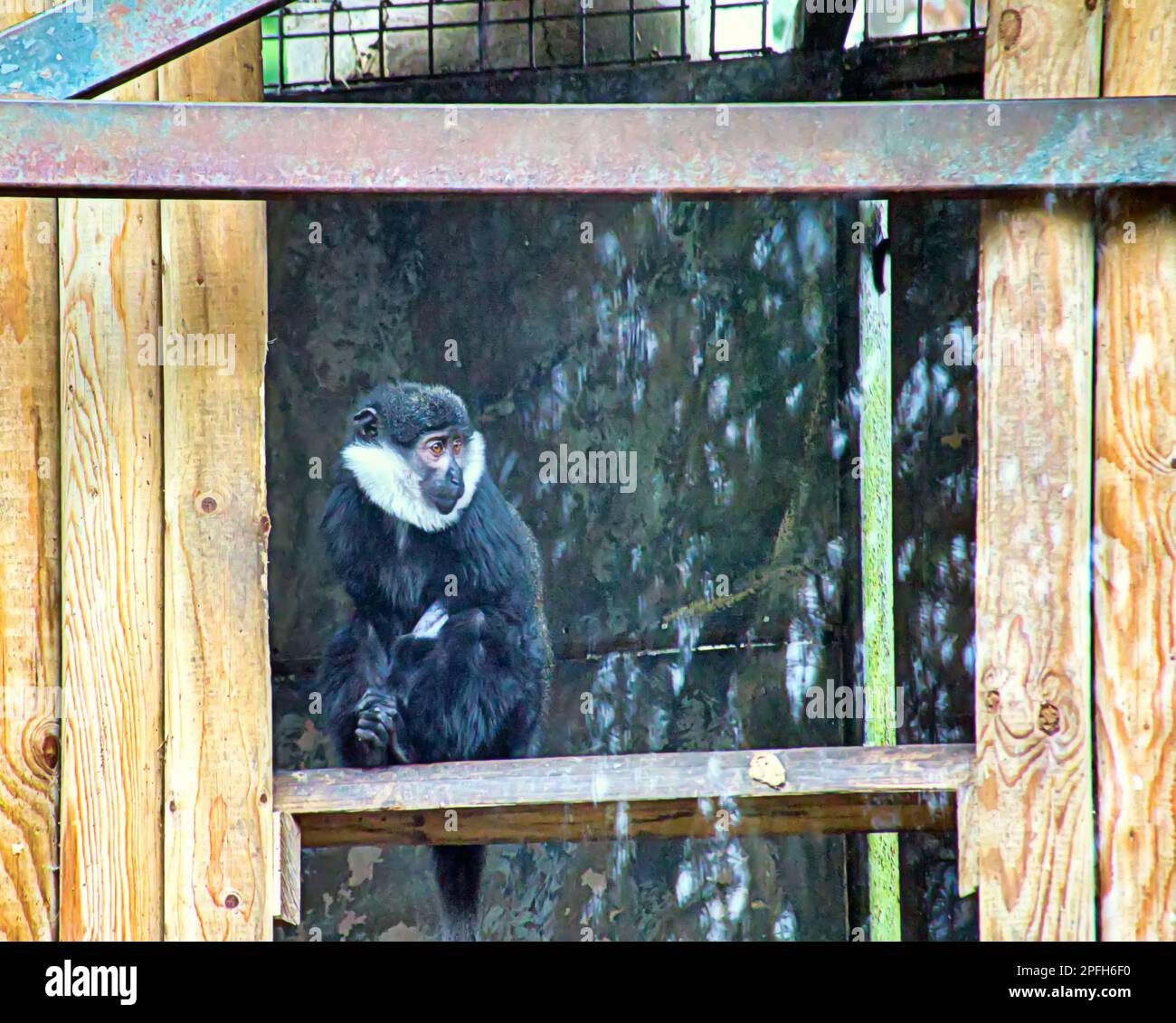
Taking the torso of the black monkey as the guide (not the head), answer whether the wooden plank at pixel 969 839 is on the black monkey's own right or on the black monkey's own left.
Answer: on the black monkey's own left

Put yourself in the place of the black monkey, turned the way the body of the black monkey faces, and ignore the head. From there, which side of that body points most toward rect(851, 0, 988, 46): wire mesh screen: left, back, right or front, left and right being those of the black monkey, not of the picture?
back

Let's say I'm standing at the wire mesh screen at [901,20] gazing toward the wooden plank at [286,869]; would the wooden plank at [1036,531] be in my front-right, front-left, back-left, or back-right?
front-left

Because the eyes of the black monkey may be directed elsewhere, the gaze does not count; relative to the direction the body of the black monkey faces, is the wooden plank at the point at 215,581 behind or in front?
in front

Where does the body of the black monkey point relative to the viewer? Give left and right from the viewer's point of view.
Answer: facing the viewer and to the left of the viewer

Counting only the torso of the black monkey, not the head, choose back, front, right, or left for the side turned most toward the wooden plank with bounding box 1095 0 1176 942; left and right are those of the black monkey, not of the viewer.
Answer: left

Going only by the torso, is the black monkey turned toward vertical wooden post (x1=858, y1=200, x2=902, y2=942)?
no

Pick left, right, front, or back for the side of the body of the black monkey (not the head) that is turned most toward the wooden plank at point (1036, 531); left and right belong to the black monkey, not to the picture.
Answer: left
